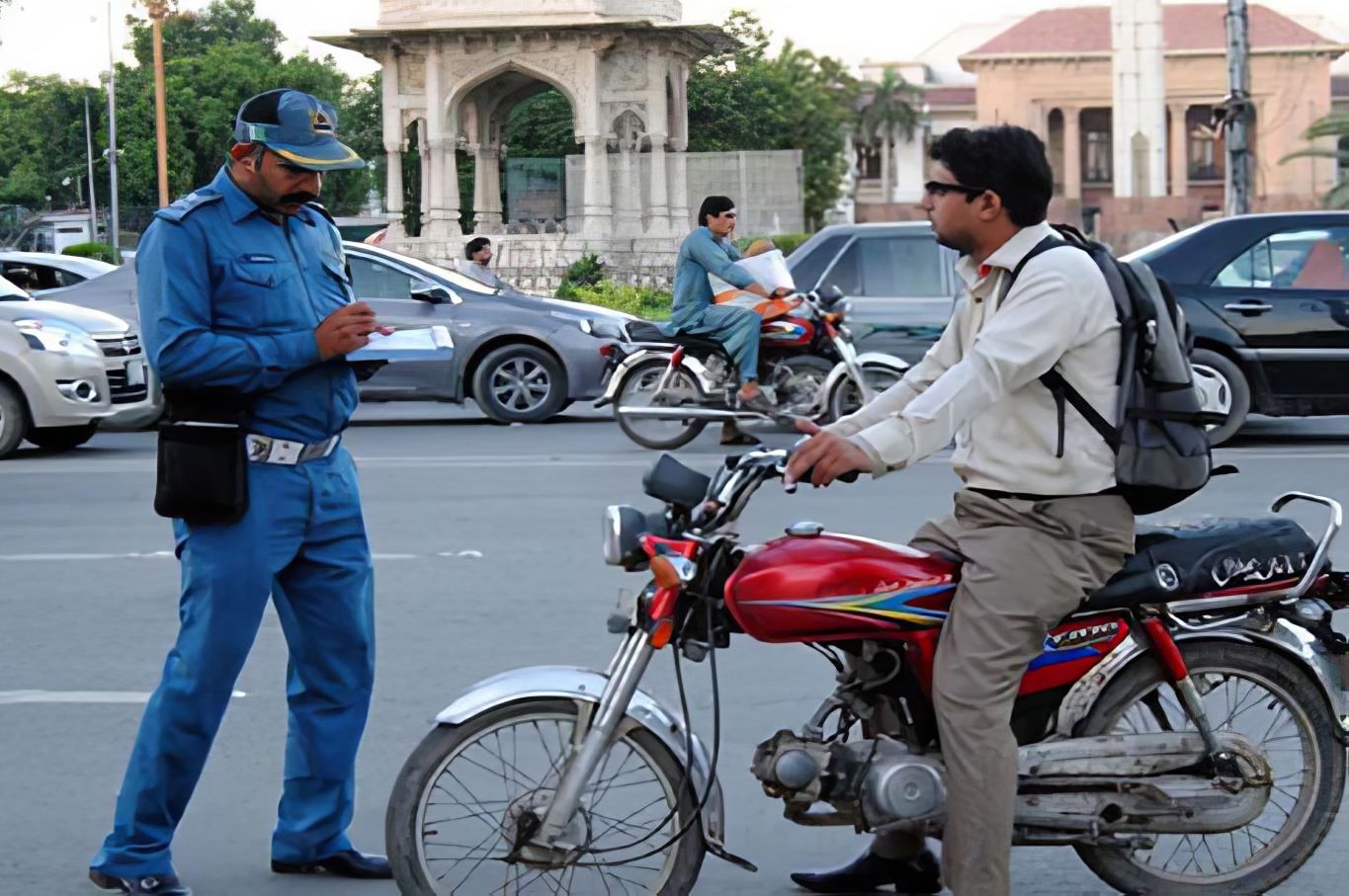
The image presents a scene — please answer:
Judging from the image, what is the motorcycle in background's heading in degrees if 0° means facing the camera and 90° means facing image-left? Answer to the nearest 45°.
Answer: approximately 270°

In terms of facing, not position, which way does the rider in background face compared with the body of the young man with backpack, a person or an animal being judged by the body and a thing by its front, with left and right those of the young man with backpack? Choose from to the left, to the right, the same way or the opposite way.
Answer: the opposite way

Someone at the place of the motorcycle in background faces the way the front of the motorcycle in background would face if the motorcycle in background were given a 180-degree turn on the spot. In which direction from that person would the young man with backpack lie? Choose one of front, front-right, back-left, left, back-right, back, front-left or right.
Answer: left

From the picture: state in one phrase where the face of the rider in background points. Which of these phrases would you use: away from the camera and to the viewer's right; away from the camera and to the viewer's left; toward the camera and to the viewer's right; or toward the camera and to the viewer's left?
toward the camera and to the viewer's right

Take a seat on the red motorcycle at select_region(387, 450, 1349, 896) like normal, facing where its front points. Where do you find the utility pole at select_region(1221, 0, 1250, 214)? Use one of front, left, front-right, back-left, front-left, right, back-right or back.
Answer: right

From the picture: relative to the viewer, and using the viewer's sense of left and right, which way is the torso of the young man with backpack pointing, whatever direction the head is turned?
facing to the left of the viewer

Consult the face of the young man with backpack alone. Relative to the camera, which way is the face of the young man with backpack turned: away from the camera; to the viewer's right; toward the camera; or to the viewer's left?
to the viewer's left

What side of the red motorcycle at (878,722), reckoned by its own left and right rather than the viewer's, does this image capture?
left

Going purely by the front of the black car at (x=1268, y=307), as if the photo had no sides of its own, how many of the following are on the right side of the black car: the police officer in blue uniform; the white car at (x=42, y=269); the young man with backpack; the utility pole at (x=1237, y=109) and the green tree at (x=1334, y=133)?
2
